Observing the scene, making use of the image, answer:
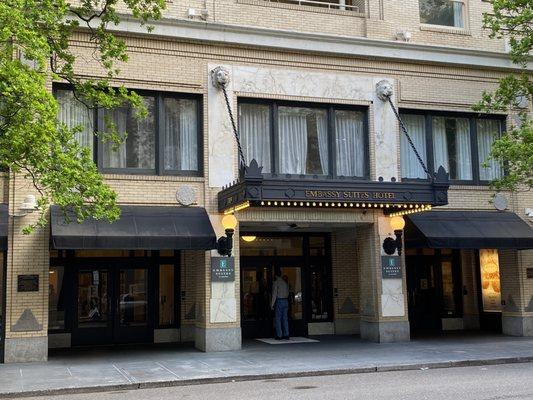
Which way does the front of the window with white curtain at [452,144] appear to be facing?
toward the camera

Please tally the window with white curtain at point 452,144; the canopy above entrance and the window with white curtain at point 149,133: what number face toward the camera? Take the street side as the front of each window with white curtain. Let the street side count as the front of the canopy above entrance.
3

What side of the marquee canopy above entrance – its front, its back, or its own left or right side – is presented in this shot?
front

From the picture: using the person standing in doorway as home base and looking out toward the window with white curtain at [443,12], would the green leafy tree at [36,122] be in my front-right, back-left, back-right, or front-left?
back-right

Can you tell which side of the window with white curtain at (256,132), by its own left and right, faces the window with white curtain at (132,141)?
right

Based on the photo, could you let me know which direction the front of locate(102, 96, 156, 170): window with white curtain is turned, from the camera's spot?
facing the viewer

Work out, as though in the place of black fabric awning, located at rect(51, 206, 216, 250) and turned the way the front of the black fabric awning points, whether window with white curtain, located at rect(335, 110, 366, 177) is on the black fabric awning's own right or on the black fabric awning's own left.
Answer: on the black fabric awning's own left

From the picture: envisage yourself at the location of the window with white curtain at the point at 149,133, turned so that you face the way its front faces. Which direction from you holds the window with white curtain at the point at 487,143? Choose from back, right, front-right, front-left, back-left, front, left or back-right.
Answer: left

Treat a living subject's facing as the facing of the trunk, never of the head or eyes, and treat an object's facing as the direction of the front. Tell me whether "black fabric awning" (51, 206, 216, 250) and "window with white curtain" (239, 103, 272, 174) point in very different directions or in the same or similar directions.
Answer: same or similar directions

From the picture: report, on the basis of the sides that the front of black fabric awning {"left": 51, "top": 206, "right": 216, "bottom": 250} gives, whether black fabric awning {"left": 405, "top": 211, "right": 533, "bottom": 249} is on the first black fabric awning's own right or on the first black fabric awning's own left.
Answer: on the first black fabric awning's own left

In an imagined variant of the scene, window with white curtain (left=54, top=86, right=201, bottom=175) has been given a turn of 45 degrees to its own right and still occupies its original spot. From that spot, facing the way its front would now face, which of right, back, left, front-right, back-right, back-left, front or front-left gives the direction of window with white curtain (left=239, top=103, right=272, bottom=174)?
back-left

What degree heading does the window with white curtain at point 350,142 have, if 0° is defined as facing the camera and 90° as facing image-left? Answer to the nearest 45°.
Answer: approximately 0°

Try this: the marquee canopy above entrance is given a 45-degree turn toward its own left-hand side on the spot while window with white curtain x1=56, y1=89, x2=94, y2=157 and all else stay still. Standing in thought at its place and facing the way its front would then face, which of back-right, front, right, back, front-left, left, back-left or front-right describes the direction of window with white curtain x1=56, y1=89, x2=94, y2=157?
back-right

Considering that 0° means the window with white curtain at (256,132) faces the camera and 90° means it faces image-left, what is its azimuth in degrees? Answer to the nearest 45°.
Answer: approximately 0°

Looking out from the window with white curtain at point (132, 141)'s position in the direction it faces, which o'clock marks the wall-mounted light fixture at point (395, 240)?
The wall-mounted light fixture is roughly at 9 o'clock from the window with white curtain.
